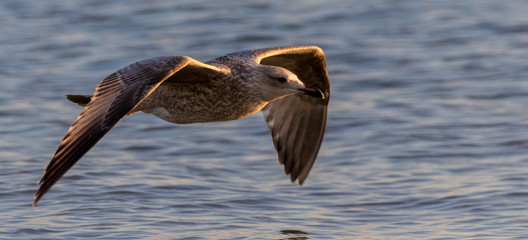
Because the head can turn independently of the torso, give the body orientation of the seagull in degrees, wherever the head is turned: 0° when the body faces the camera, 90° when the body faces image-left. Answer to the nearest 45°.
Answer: approximately 315°
